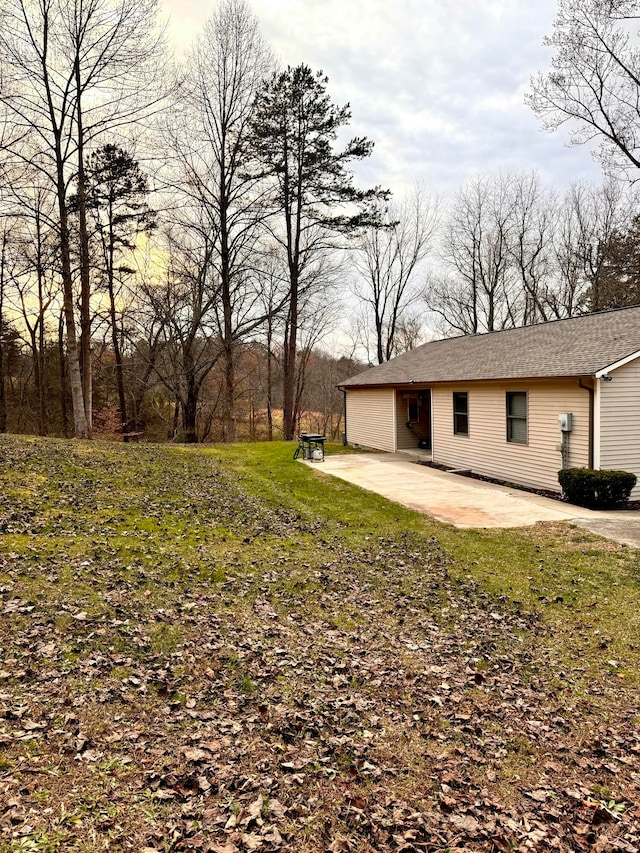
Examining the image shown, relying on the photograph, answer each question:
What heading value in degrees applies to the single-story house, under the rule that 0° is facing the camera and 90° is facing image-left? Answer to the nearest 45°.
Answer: approximately 45°

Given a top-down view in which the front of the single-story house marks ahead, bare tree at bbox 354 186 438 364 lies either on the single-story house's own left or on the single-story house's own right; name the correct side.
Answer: on the single-story house's own right

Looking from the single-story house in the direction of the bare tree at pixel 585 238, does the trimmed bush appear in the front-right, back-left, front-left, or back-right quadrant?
back-right

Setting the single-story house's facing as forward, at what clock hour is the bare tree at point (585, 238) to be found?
The bare tree is roughly at 5 o'clock from the single-story house.
